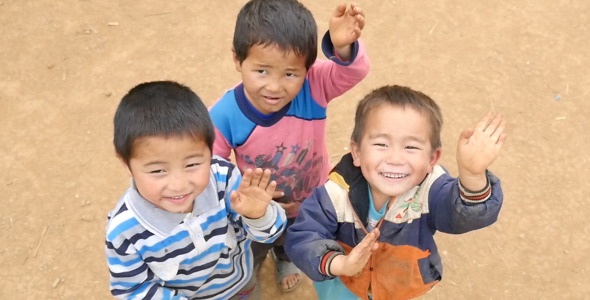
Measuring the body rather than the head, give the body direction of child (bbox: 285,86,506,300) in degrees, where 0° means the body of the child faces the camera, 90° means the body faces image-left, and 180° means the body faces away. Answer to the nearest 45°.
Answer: approximately 0°

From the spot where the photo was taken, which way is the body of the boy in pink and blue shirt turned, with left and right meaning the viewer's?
facing the viewer

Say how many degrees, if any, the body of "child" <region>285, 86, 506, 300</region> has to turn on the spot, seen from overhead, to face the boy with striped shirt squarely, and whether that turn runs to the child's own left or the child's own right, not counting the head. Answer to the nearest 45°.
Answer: approximately 45° to the child's own right

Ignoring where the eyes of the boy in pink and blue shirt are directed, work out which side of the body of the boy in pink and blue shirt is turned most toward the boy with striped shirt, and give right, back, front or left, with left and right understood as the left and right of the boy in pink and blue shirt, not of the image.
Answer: front

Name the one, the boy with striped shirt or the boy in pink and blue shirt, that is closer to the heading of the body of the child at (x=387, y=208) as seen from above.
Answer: the boy with striped shirt

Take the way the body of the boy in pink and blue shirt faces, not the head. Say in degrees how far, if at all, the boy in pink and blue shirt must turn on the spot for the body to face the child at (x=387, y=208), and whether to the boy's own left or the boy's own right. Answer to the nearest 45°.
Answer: approximately 45° to the boy's own left

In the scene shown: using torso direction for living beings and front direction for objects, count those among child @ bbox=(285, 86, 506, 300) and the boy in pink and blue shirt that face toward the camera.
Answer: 2
